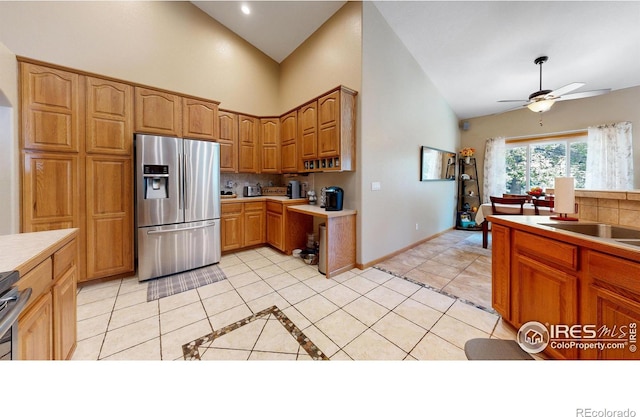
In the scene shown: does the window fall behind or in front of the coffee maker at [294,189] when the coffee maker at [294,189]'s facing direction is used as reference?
behind

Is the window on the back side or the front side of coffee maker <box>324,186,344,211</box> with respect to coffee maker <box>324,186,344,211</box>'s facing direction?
on the back side

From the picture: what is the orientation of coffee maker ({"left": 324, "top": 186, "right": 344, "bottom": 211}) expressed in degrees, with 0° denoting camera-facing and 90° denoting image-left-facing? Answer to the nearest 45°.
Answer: approximately 45°

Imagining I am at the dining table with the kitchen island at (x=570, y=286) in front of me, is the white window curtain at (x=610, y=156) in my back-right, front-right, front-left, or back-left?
back-left

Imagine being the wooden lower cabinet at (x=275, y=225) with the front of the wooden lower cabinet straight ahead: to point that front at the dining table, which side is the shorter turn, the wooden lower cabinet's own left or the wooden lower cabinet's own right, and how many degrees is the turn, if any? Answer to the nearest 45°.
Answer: approximately 135° to the wooden lower cabinet's own left

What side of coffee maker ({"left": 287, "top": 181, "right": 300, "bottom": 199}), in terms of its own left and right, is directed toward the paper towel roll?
left

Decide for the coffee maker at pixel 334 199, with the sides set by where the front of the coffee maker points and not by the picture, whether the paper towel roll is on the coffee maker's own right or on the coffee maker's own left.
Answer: on the coffee maker's own left
